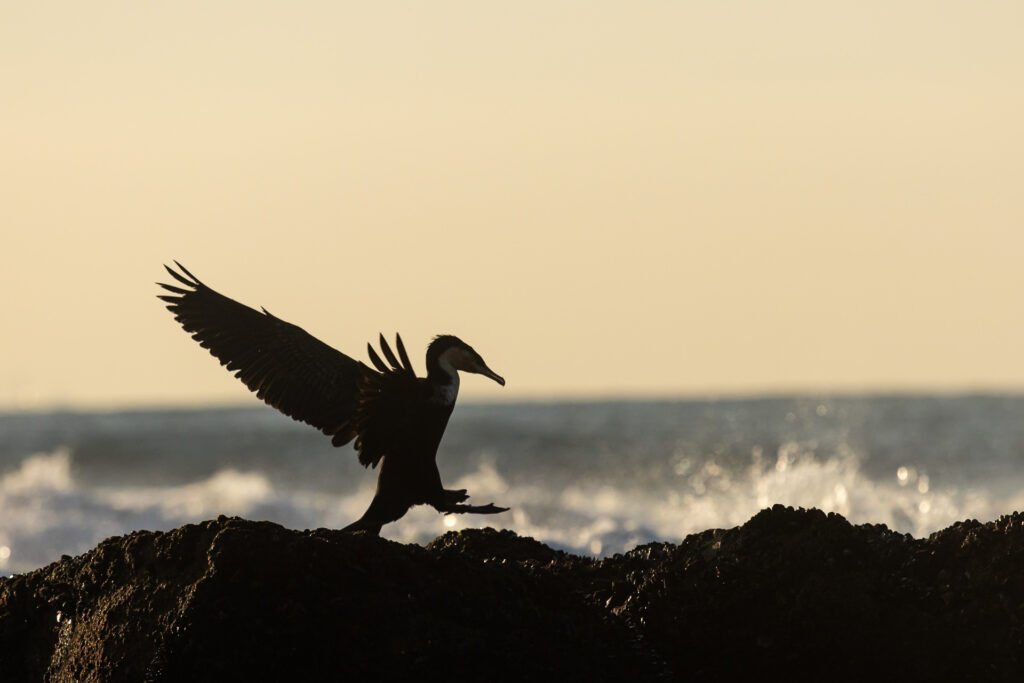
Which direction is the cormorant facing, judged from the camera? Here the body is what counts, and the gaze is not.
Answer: to the viewer's right
